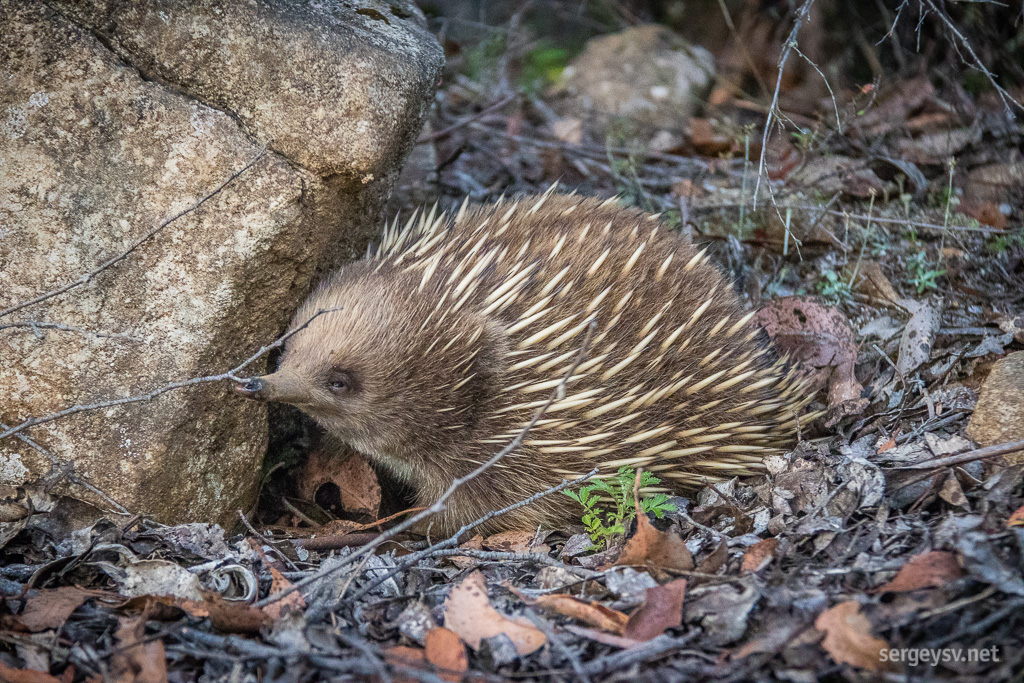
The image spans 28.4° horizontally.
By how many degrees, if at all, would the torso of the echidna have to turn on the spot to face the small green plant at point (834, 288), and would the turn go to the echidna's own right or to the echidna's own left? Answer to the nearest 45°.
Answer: approximately 135° to the echidna's own right

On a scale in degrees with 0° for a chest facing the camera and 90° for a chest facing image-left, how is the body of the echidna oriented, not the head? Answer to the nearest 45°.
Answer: approximately 90°

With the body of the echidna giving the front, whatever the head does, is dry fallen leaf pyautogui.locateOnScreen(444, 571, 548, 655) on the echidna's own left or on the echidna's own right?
on the echidna's own left

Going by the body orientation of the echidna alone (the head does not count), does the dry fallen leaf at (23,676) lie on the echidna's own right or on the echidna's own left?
on the echidna's own left

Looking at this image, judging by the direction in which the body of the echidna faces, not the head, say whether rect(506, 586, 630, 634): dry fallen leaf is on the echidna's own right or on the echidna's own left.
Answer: on the echidna's own left

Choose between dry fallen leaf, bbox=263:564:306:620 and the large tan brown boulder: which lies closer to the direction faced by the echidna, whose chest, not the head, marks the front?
the large tan brown boulder

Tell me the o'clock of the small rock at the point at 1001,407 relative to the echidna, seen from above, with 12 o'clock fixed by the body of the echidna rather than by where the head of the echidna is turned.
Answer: The small rock is roughly at 6 o'clock from the echidna.

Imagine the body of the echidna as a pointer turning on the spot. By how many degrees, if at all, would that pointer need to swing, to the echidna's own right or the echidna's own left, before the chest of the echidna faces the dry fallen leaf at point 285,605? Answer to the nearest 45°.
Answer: approximately 90° to the echidna's own left

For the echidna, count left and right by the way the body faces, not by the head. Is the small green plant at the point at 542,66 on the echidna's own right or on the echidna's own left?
on the echidna's own right
